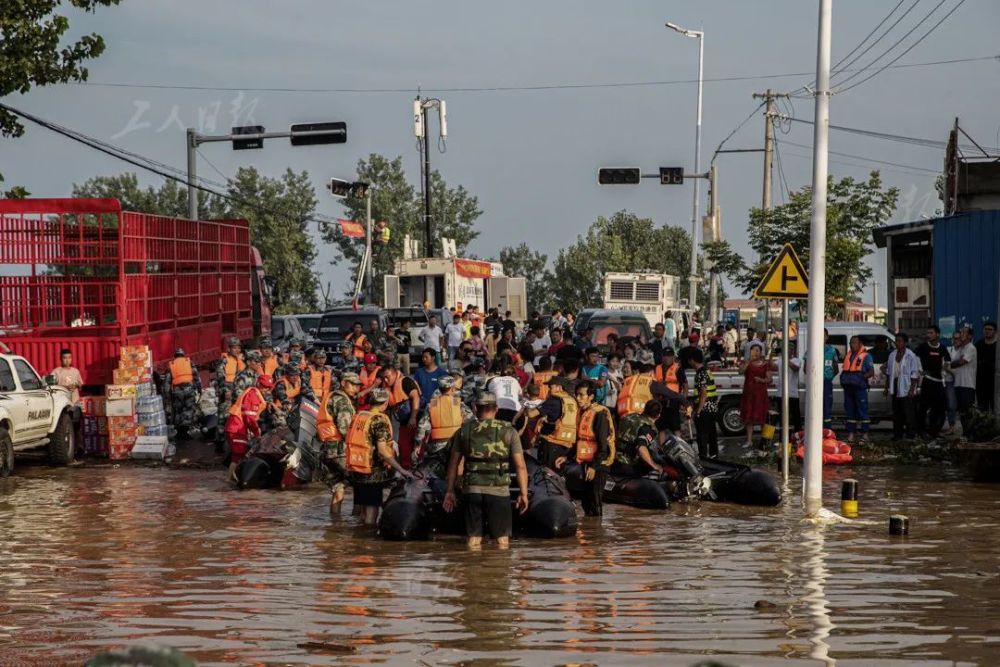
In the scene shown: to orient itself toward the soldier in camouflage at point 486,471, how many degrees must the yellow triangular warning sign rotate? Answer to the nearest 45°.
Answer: approximately 45° to its right

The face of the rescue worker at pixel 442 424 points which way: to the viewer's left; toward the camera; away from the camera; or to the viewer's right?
away from the camera

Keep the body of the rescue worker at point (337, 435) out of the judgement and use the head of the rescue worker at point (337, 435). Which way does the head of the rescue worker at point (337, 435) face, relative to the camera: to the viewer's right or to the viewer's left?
to the viewer's right

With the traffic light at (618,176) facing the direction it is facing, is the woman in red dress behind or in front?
in front

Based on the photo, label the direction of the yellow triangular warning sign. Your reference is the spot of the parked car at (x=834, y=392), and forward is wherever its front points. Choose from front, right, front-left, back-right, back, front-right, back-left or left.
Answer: right

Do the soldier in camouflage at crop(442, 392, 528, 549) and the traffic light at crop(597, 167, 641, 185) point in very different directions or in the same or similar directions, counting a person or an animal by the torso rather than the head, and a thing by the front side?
very different directions

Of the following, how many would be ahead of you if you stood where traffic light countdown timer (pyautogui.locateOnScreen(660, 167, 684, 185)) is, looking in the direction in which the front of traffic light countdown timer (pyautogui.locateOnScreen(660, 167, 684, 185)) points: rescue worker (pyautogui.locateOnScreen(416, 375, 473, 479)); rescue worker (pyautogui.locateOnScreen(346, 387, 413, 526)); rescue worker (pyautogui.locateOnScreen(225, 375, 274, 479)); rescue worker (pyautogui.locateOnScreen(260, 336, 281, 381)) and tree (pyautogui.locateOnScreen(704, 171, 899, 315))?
4

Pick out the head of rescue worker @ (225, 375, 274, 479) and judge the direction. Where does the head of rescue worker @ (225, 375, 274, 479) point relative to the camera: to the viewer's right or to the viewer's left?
to the viewer's right

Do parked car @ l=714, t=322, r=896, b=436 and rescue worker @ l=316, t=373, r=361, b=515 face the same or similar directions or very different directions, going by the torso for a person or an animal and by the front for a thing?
same or similar directions

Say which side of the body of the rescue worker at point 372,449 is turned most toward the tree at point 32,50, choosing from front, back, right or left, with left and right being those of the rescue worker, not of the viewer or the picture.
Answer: left
